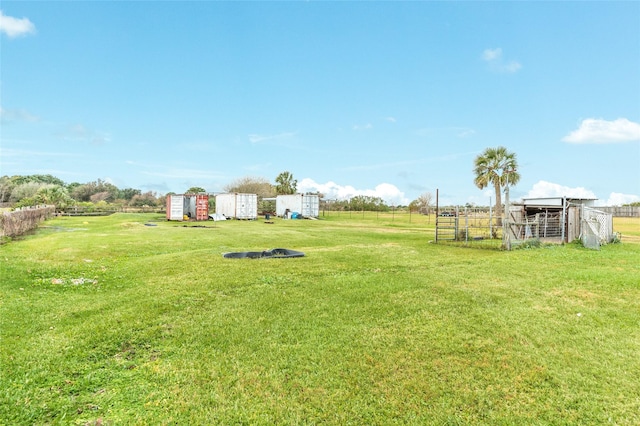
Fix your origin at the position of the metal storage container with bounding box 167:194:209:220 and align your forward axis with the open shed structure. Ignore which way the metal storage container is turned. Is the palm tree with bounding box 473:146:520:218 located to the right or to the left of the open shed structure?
left

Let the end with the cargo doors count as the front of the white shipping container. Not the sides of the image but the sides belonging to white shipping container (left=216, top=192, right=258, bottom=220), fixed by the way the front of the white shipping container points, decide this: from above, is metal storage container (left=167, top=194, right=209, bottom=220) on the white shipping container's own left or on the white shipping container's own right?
on the white shipping container's own right

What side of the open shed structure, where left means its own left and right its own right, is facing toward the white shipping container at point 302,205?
right

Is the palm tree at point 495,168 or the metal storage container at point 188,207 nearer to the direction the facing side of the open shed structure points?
the metal storage container

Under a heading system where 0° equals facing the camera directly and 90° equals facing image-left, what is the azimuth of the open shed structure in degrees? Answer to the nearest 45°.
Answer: approximately 45°

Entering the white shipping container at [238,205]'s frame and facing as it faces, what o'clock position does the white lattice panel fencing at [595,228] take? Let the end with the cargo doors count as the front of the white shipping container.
The white lattice panel fencing is roughly at 11 o'clock from the white shipping container.

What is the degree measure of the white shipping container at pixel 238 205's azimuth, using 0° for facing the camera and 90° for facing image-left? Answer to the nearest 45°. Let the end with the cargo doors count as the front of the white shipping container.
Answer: approximately 0°

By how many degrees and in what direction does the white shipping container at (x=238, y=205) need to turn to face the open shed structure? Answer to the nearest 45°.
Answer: approximately 45° to its left

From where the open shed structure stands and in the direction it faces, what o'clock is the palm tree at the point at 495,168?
The palm tree is roughly at 4 o'clock from the open shed structure.
